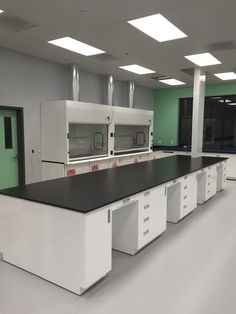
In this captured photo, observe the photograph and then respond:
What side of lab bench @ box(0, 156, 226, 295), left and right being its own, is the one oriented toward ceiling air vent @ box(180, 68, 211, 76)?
left

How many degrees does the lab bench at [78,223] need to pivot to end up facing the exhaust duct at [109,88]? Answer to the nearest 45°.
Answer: approximately 135° to its left

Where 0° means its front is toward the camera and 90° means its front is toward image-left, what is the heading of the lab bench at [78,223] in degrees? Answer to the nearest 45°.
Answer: approximately 315°

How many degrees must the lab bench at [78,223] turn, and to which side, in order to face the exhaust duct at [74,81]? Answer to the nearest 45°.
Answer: approximately 135° to its left

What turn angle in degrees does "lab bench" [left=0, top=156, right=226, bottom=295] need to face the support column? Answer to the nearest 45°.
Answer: approximately 90° to its left

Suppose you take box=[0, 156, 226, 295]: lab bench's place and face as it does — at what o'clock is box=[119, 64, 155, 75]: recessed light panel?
The recessed light panel is roughly at 8 o'clock from the lab bench.

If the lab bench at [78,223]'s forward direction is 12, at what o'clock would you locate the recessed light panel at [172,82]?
The recessed light panel is roughly at 8 o'clock from the lab bench.
